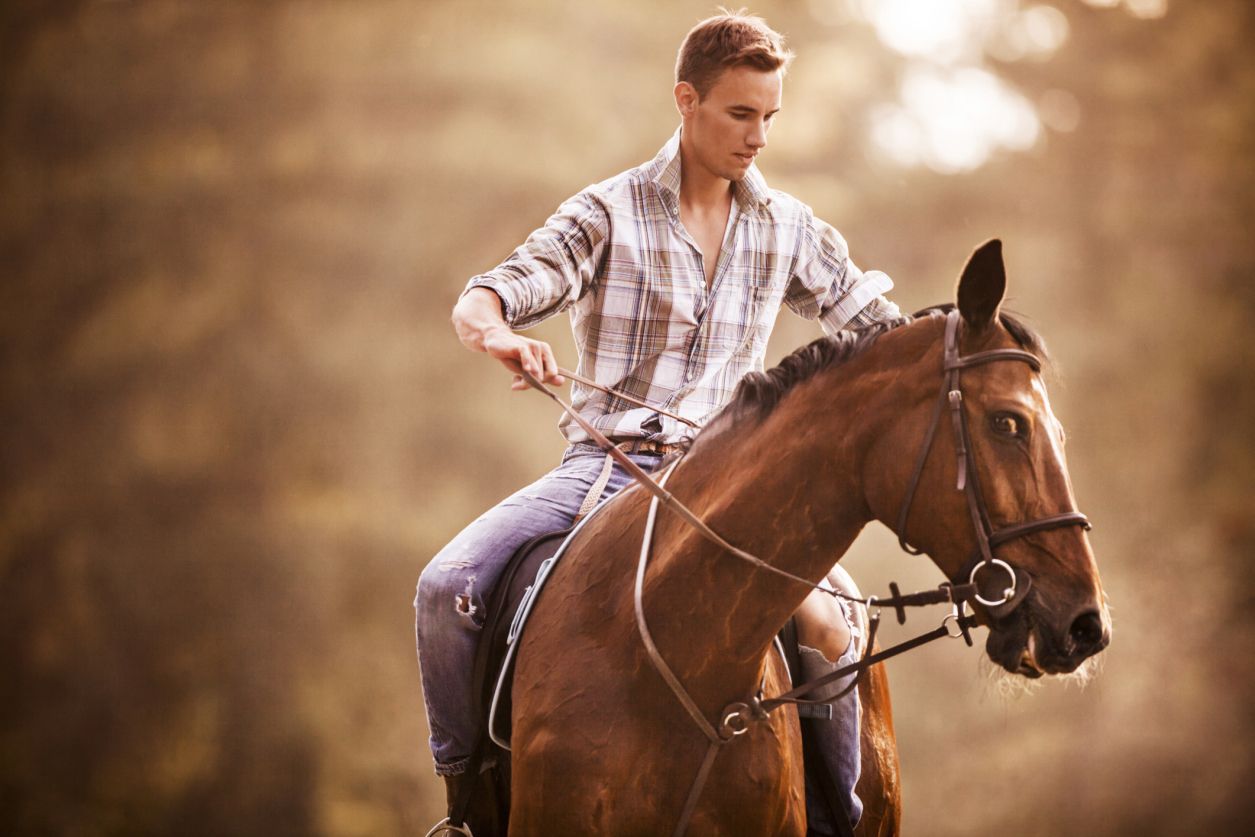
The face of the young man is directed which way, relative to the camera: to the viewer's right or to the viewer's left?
to the viewer's right

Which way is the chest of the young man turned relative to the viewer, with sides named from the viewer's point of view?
facing the viewer and to the right of the viewer
